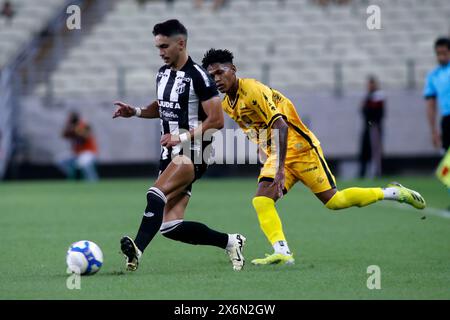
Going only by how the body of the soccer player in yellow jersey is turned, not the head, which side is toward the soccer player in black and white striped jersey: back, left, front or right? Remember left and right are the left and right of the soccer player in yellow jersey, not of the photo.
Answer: front

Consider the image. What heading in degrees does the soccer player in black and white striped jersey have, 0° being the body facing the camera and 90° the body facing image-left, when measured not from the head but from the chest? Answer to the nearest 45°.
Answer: approximately 45°

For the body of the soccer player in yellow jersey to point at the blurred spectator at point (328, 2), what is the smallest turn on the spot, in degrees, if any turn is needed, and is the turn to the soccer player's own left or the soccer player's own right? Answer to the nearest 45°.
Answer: approximately 135° to the soccer player's own right

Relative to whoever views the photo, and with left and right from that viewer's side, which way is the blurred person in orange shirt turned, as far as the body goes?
facing the viewer and to the left of the viewer

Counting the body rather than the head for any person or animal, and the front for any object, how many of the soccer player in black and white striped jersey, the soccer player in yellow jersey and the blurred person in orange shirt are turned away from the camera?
0

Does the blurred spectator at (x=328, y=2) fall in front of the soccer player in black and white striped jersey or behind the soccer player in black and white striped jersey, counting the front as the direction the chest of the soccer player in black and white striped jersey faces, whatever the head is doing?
behind

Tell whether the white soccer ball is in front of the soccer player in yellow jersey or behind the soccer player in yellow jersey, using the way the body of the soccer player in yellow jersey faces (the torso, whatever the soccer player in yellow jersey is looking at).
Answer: in front

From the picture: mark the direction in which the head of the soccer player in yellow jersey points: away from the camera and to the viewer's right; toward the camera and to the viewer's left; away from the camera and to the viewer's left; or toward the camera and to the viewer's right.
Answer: toward the camera and to the viewer's left

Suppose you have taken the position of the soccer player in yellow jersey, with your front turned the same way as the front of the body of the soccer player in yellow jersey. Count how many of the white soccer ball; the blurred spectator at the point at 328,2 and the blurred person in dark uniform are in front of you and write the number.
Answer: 1

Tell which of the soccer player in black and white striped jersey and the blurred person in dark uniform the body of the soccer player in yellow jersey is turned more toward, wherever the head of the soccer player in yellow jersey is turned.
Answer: the soccer player in black and white striped jersey

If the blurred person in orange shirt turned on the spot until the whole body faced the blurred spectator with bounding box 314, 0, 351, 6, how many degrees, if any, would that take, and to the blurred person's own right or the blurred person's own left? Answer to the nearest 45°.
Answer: approximately 135° to the blurred person's own left
